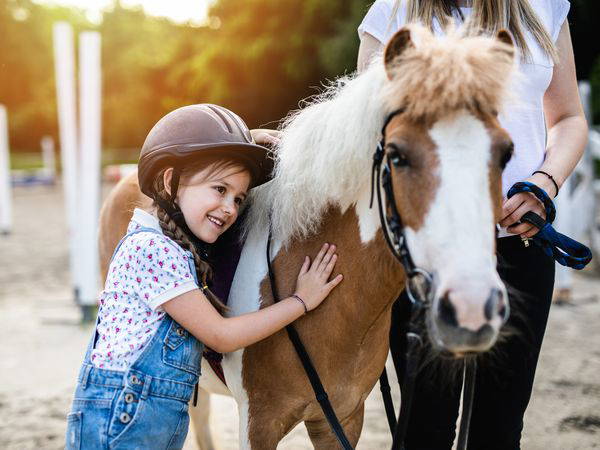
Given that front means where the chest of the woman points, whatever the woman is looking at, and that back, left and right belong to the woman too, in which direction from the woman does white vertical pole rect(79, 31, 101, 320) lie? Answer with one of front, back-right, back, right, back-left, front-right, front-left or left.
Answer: back-right

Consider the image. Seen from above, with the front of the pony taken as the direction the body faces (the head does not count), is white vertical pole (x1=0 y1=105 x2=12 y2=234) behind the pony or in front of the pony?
behind

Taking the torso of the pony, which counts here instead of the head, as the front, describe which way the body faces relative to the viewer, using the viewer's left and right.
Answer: facing the viewer and to the right of the viewer

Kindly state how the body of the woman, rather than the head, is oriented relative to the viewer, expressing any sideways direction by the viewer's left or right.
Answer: facing the viewer

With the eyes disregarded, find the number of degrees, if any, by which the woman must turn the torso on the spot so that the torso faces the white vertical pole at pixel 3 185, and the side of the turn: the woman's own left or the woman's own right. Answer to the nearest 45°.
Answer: approximately 135° to the woman's own right

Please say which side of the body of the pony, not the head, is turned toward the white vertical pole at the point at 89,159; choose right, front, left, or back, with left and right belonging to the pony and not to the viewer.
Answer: back

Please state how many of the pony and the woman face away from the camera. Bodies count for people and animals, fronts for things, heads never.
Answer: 0

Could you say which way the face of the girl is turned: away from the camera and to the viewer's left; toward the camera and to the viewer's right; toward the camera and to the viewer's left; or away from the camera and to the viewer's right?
toward the camera and to the viewer's right
